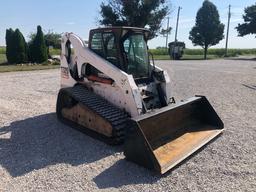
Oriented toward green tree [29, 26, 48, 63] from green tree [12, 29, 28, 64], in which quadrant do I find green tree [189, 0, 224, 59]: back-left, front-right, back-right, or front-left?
front-left

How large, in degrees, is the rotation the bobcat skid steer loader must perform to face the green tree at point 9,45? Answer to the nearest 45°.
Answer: approximately 180°

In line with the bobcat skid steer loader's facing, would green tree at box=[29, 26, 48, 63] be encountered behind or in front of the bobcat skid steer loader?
behind

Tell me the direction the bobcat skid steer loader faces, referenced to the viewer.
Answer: facing the viewer and to the right of the viewer

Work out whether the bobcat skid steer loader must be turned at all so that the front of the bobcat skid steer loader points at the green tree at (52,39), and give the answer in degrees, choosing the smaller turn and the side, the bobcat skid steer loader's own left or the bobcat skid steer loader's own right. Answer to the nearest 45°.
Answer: approximately 135° to the bobcat skid steer loader's own left

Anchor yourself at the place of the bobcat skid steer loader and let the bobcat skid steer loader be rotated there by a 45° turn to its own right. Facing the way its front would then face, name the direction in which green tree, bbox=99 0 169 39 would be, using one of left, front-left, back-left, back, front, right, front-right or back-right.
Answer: back

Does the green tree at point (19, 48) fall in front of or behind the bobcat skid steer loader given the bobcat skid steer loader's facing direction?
behind
